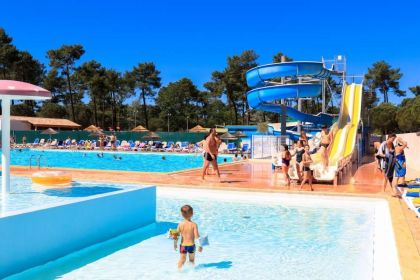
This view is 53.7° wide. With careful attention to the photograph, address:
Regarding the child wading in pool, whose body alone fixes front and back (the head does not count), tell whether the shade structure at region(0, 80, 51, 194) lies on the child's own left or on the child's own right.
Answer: on the child's own left

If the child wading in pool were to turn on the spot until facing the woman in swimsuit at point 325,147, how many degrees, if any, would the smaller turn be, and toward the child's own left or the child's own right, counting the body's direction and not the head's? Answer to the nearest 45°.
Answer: approximately 45° to the child's own right

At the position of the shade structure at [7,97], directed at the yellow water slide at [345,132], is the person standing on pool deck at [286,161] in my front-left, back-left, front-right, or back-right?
front-right

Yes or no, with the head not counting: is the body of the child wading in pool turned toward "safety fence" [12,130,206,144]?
yes

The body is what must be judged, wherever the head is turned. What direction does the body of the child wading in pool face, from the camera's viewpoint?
away from the camera

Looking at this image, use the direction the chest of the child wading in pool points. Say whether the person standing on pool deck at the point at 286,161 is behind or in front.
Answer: in front

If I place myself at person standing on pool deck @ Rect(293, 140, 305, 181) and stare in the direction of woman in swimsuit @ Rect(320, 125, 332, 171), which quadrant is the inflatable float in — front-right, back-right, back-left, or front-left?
back-left

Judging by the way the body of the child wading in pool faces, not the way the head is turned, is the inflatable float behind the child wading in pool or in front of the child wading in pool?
in front

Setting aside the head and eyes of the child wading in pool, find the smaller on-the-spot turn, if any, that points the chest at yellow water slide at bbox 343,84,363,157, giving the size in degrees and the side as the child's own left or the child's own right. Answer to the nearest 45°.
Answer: approximately 45° to the child's own right

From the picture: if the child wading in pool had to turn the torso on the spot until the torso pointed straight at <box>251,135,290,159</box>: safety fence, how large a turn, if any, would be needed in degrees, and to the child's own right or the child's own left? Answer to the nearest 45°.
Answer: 0° — they already face it

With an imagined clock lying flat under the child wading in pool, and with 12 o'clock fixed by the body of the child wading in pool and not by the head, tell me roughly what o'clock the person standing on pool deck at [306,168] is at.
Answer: The person standing on pool deck is roughly at 1 o'clock from the child wading in pool.

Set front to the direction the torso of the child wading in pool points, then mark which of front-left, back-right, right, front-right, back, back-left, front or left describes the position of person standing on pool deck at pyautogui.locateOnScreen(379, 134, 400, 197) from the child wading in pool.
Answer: front-right
